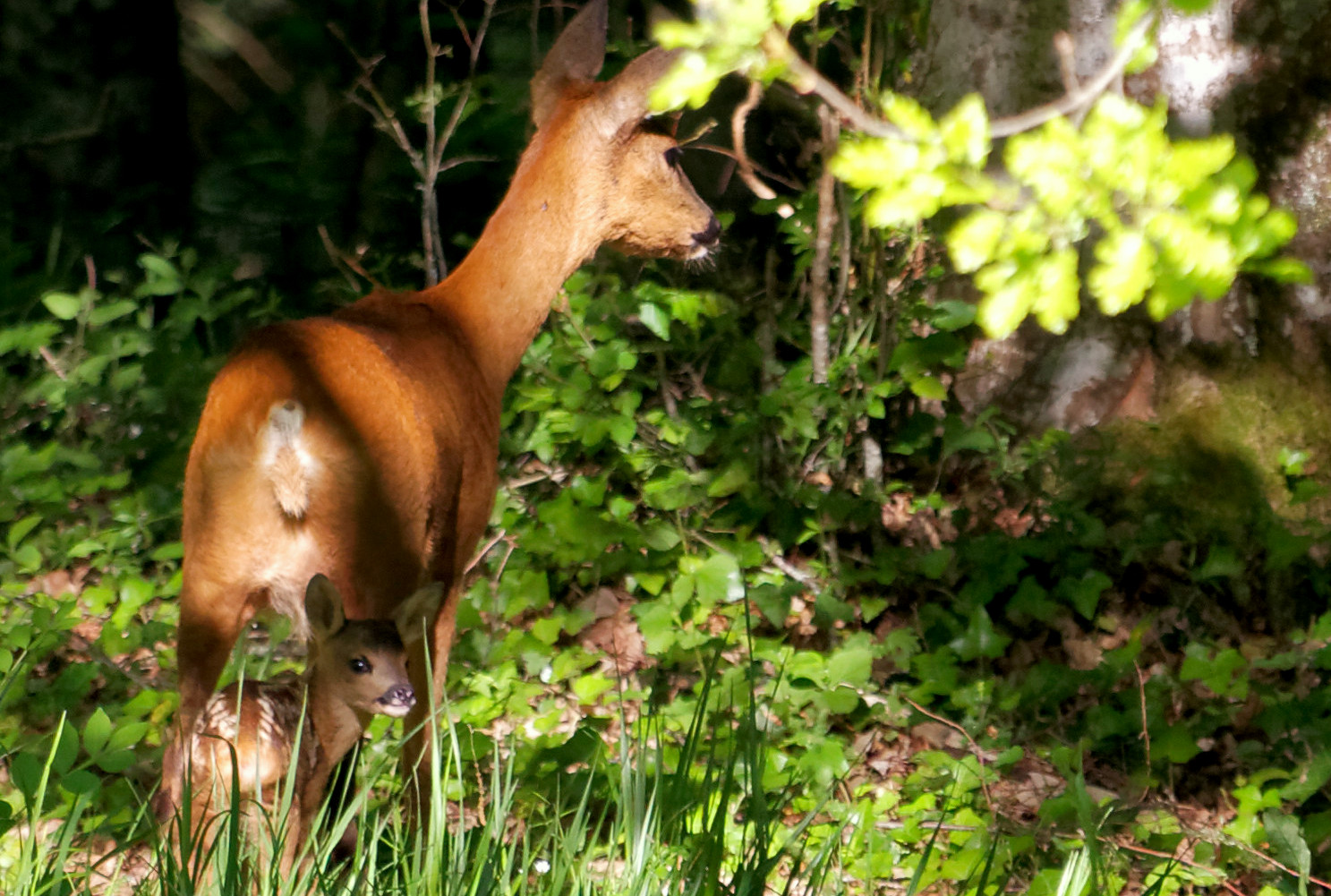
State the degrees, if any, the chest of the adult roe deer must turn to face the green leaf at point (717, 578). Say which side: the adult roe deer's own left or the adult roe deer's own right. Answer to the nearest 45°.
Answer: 0° — it already faces it

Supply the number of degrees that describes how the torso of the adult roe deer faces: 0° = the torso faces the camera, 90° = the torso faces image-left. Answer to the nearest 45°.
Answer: approximately 225°

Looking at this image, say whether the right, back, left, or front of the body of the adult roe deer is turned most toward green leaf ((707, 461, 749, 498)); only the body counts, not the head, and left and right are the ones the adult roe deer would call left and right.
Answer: front

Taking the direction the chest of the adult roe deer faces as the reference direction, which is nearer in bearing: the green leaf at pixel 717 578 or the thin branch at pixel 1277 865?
the green leaf

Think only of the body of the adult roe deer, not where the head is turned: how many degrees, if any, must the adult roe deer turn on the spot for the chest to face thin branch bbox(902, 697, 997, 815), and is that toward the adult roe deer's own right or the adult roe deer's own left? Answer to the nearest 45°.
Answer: approximately 45° to the adult roe deer's own right

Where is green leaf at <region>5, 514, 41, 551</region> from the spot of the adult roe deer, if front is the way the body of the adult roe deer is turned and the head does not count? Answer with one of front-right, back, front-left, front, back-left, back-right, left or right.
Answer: left

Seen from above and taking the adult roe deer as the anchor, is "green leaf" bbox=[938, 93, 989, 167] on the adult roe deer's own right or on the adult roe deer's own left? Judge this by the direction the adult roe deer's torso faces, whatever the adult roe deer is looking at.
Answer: on the adult roe deer's own right

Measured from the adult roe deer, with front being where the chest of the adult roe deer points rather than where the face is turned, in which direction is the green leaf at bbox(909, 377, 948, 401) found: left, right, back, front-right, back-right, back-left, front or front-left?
front

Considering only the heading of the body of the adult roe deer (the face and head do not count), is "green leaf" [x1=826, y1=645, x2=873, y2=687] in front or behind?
in front

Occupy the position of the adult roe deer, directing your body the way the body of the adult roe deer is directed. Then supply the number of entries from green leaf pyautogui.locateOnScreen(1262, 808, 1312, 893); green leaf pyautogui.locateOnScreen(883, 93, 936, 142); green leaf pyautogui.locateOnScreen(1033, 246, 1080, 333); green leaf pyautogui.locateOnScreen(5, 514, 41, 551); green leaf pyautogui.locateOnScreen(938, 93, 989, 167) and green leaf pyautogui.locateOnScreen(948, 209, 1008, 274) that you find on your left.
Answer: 1
